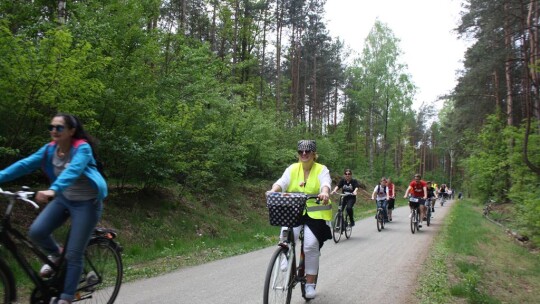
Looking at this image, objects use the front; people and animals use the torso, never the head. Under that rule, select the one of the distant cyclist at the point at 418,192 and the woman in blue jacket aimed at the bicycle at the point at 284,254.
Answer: the distant cyclist

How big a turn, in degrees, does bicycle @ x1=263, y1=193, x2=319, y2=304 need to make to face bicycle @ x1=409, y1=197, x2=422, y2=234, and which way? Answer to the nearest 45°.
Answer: approximately 180°

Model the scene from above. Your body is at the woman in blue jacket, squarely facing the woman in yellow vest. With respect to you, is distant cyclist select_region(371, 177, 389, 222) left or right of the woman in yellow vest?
left

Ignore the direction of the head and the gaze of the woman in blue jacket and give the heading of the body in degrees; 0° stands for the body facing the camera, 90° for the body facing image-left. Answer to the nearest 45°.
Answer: approximately 45°

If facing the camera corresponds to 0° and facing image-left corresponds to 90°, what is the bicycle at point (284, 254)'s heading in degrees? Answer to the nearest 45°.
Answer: approximately 45°

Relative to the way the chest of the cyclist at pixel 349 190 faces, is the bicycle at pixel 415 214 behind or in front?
behind

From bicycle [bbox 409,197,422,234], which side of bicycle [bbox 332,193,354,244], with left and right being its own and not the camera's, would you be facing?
back

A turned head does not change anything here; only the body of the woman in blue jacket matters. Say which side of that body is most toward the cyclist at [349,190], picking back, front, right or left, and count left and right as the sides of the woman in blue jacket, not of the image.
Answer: back
